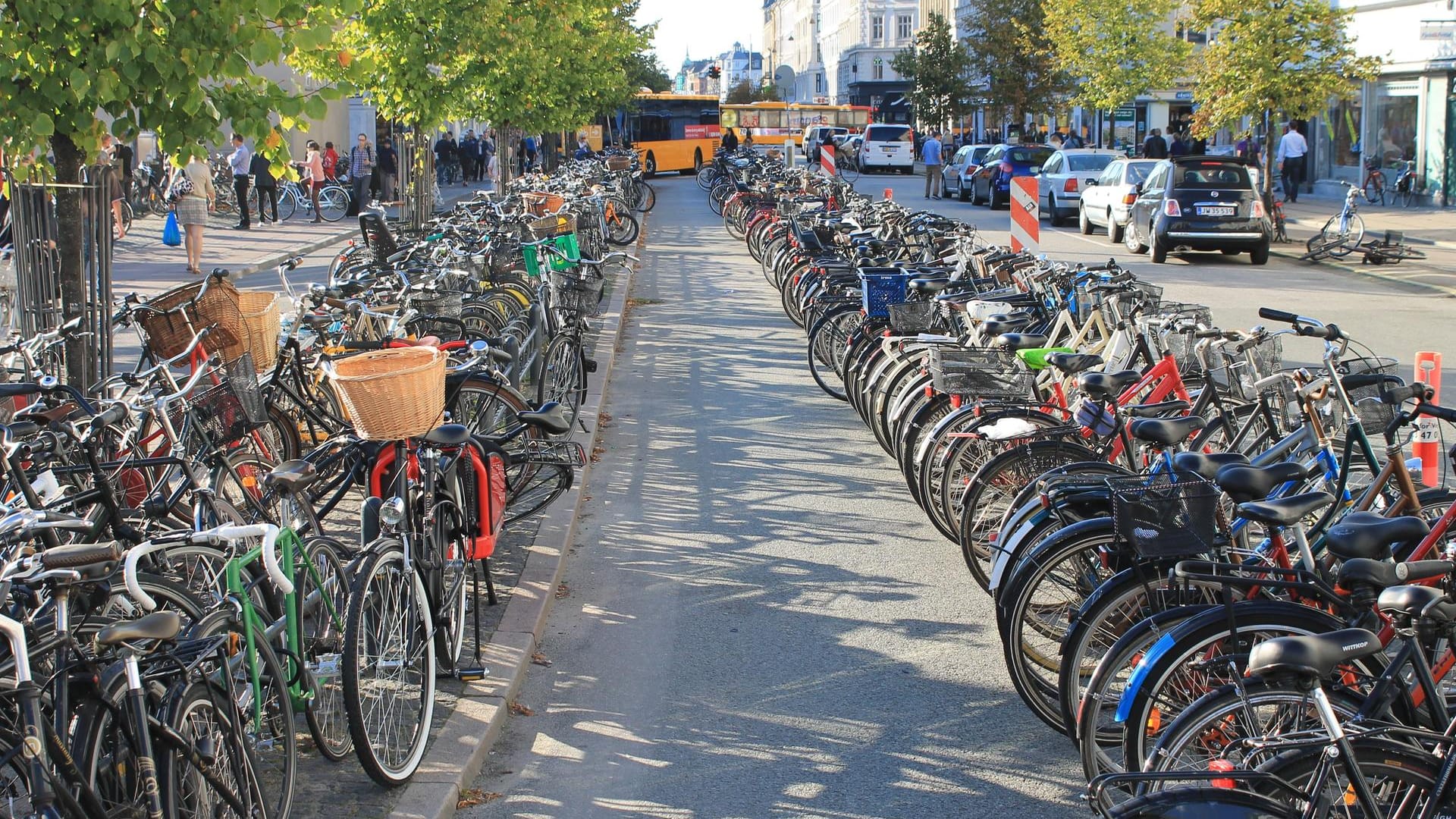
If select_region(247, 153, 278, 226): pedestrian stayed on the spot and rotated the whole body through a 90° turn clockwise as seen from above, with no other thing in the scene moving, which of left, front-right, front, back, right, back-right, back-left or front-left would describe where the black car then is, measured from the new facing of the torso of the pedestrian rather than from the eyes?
front-right

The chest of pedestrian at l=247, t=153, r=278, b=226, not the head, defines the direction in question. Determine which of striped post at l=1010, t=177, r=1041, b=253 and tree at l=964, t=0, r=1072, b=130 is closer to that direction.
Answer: the tree

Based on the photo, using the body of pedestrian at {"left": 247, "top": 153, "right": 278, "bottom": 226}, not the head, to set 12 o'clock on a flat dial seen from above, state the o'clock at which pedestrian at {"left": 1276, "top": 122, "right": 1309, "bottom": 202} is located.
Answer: pedestrian at {"left": 1276, "top": 122, "right": 1309, "bottom": 202} is roughly at 3 o'clock from pedestrian at {"left": 247, "top": 153, "right": 278, "bottom": 226}.

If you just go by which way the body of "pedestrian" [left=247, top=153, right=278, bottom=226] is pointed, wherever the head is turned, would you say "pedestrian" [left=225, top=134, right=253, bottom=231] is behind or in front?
behind

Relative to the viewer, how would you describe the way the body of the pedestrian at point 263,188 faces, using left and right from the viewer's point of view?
facing away from the viewer

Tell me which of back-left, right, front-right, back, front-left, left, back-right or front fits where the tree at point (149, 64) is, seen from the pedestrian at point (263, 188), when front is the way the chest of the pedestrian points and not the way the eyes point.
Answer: back

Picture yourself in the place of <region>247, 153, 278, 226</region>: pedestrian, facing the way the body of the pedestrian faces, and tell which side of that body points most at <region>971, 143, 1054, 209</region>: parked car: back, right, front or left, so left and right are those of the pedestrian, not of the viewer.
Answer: right
